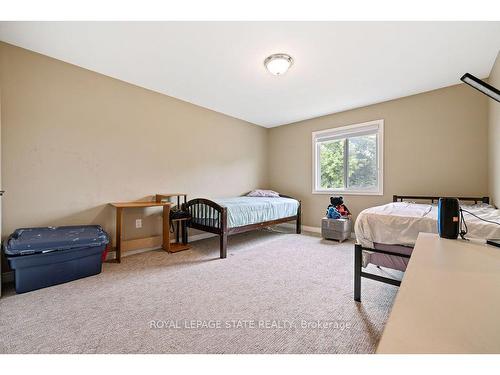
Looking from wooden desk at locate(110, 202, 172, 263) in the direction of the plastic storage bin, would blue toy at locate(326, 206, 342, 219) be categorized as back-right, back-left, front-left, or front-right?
back-left

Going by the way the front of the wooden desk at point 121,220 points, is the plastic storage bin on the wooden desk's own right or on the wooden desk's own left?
on the wooden desk's own right

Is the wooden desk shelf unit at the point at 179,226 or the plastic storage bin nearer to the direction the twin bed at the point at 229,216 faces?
the plastic storage bin

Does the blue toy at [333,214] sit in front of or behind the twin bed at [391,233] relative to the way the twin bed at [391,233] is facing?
behind

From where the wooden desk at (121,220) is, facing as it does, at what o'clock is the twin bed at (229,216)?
The twin bed is roughly at 11 o'clock from the wooden desk.

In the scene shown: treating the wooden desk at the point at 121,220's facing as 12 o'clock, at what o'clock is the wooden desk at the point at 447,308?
the wooden desk at the point at 447,308 is roughly at 1 o'clock from the wooden desk at the point at 121,220.

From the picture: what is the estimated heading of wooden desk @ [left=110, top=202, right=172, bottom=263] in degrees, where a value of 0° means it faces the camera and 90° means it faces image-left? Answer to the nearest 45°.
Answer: approximately 315°

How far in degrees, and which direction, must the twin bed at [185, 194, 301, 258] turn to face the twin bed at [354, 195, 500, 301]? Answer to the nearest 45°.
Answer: approximately 90° to its left

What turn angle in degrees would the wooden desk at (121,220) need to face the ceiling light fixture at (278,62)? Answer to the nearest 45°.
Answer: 0° — it already faces it

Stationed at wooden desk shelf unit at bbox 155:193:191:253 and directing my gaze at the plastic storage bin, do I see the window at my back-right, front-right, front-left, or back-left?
back-left

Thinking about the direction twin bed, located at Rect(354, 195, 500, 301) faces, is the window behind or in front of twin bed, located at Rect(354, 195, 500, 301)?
behind
